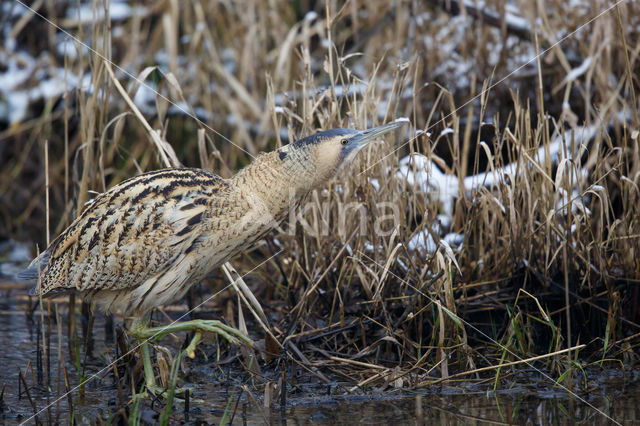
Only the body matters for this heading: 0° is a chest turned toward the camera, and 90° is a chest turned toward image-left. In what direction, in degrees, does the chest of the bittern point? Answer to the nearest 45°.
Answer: approximately 270°
